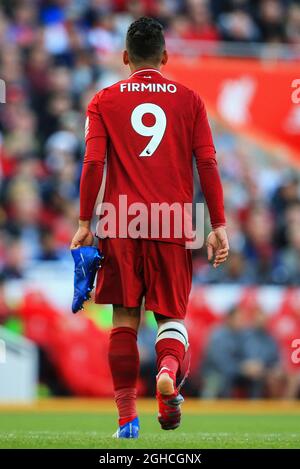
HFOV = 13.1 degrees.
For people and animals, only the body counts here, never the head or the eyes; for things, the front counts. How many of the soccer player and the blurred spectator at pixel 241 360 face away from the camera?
1

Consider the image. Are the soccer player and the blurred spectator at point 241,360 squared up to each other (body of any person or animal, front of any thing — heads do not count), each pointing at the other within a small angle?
yes

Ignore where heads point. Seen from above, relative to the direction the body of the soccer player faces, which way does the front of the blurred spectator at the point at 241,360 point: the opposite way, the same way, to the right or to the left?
the opposite way

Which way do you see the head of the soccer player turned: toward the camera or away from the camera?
away from the camera

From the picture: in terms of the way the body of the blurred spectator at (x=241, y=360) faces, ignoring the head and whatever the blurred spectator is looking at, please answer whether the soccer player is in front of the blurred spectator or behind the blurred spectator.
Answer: in front

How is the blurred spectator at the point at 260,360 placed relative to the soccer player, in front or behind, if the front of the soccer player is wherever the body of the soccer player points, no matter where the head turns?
in front

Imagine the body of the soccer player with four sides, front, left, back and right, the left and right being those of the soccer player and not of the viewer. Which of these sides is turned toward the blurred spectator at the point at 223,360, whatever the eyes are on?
front

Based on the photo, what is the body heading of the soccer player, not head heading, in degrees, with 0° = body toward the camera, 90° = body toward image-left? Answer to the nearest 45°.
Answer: approximately 180°

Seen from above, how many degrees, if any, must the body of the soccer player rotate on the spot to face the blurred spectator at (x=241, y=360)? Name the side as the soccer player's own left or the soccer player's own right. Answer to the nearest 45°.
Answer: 0° — they already face them
